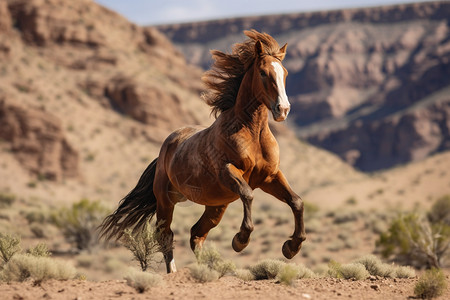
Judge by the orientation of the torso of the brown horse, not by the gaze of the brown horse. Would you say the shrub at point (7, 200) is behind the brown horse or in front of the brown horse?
behind

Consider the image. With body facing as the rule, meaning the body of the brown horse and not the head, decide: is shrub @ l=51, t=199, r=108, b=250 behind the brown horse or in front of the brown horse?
behind

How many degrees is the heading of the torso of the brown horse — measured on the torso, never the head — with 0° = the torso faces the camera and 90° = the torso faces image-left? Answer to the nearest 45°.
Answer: approximately 315°

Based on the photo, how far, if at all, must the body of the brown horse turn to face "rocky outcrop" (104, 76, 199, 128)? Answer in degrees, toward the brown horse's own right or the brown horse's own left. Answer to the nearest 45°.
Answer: approximately 135° to the brown horse's own left

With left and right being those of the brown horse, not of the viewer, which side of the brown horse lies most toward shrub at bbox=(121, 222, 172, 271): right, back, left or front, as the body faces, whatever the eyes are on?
back

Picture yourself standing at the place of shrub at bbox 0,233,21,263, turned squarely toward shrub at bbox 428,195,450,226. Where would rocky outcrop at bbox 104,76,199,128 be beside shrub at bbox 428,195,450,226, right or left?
left

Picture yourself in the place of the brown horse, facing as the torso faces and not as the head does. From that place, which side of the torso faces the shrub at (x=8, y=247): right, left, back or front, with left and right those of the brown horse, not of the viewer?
back

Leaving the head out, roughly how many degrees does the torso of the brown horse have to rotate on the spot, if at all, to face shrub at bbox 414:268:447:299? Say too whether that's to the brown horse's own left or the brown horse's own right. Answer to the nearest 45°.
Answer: approximately 45° to the brown horse's own left
